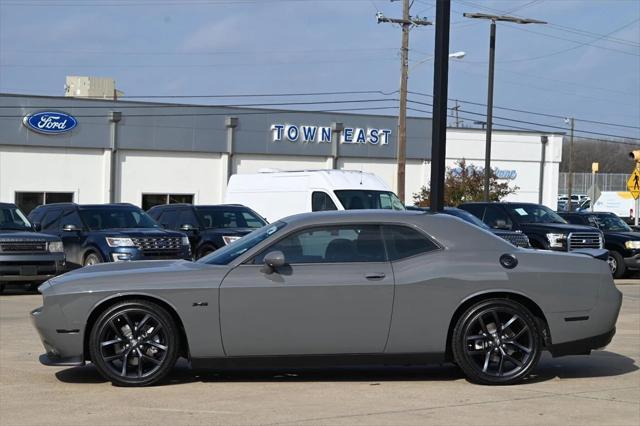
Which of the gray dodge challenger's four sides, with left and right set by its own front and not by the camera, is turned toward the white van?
right

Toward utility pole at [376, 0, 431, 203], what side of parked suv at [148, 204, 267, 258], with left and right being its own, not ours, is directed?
left

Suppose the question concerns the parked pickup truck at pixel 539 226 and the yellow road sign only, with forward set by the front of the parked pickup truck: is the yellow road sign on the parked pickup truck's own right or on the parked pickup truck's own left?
on the parked pickup truck's own left

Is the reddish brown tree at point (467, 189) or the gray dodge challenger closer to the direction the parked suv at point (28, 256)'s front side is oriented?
the gray dodge challenger

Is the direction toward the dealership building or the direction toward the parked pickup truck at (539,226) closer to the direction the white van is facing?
the parked pickup truck

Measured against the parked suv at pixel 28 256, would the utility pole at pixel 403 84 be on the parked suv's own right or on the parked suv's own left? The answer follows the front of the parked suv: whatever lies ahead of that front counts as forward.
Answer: on the parked suv's own left

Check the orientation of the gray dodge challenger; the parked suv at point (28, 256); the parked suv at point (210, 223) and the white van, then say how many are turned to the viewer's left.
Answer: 1

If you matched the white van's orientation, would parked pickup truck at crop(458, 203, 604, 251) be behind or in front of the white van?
in front

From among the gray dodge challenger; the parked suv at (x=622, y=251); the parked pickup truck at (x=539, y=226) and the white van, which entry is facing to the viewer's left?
the gray dodge challenger

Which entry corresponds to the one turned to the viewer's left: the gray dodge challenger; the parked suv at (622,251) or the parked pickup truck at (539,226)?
the gray dodge challenger

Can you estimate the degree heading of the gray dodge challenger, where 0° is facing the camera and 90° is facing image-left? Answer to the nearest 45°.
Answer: approximately 90°

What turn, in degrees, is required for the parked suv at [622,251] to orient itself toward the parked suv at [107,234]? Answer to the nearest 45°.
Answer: approximately 90° to its right

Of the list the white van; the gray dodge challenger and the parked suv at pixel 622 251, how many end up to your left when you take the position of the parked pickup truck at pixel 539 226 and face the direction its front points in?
1

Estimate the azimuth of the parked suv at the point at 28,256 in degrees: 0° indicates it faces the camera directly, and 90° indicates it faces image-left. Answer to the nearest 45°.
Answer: approximately 315°

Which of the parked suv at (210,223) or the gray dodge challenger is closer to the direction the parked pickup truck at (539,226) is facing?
the gray dodge challenger

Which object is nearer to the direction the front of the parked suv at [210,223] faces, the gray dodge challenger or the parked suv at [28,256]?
the gray dodge challenger

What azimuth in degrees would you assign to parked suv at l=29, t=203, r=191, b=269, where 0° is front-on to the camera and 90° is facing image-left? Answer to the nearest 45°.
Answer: approximately 315°
